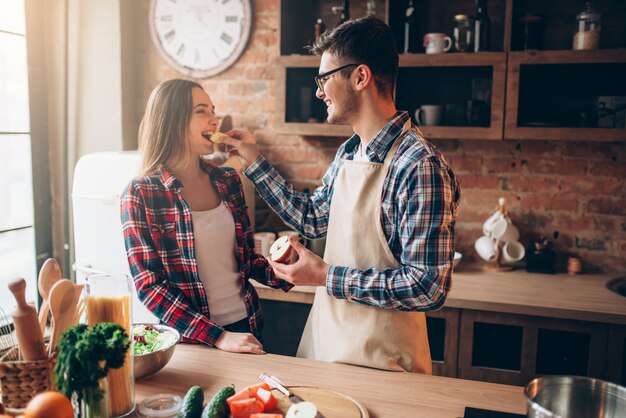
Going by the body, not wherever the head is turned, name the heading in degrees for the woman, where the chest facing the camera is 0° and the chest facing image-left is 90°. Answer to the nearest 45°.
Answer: approximately 315°

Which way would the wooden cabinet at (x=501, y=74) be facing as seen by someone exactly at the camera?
facing the viewer

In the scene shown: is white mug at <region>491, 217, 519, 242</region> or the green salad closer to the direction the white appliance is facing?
the green salad

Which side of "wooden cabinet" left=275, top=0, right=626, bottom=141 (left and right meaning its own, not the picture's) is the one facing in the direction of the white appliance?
right

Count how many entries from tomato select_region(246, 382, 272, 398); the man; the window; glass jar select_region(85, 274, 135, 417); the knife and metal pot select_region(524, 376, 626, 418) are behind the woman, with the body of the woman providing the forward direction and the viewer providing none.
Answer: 1

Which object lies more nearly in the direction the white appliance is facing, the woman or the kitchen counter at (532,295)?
the woman

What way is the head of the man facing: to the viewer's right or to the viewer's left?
to the viewer's left

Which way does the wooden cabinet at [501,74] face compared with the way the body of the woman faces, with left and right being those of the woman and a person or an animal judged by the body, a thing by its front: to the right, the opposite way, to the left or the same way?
to the right

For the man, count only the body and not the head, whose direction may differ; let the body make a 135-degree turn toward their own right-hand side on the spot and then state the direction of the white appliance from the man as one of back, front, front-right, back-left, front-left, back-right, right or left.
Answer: front-left

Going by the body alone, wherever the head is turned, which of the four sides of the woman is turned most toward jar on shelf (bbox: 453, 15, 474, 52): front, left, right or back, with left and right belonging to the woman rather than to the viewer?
left

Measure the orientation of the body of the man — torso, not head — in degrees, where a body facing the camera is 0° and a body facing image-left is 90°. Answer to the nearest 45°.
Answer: approximately 45°

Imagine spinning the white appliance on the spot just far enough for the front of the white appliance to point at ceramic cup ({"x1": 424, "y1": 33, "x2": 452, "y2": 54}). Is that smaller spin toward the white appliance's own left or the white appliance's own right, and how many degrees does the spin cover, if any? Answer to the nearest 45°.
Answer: approximately 90° to the white appliance's own left

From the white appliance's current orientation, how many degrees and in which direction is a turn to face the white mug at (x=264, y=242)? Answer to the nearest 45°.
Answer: approximately 90° to its left

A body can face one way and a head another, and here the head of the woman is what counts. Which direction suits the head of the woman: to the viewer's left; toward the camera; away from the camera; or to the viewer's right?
to the viewer's right

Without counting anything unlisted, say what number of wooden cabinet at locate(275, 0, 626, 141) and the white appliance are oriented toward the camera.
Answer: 2

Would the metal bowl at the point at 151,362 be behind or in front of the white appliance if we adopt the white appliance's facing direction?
in front

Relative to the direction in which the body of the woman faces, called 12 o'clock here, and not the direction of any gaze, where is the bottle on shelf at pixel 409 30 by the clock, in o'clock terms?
The bottle on shelf is roughly at 9 o'clock from the woman.

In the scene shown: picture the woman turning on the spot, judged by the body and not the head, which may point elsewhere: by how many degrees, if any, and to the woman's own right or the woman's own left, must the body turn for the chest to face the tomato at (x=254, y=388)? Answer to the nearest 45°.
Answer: approximately 45° to the woman's own right
